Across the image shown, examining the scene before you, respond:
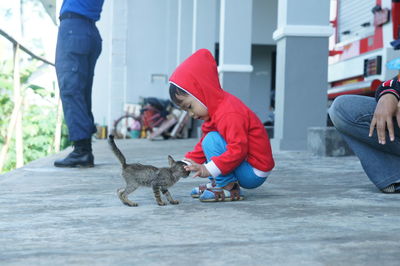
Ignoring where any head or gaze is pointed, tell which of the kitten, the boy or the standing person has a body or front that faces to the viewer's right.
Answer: the kitten

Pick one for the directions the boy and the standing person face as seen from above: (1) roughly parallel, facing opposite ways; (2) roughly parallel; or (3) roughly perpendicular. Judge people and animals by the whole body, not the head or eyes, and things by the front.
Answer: roughly parallel

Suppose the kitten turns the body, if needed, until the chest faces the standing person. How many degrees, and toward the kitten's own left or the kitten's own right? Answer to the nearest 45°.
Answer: approximately 90° to the kitten's own left

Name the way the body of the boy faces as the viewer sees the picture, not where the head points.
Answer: to the viewer's left

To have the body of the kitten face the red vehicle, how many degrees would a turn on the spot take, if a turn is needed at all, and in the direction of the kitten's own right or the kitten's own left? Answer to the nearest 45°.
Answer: approximately 45° to the kitten's own left

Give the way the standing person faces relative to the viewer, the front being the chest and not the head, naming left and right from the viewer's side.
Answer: facing to the left of the viewer

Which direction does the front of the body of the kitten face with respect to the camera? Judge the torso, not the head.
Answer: to the viewer's right

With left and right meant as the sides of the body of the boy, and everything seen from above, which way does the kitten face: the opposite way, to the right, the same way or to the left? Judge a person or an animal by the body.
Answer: the opposite way

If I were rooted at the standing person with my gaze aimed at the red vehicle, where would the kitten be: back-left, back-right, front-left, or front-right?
back-right

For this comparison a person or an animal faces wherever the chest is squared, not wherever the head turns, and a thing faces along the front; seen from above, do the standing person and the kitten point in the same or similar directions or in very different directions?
very different directions

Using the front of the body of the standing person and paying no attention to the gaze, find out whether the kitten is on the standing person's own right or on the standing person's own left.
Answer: on the standing person's own left
